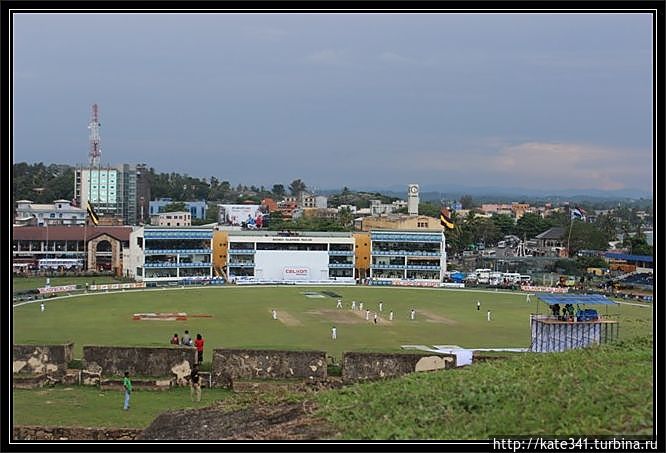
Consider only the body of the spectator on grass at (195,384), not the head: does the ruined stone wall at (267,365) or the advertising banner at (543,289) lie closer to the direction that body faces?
the advertising banner

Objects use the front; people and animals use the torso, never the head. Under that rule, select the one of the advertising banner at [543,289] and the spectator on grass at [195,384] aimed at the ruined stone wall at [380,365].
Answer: the advertising banner

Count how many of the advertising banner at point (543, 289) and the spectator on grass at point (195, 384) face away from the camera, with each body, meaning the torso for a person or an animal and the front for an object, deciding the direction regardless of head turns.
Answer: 1

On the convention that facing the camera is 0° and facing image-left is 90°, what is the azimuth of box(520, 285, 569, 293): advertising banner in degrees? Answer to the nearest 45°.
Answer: approximately 0°

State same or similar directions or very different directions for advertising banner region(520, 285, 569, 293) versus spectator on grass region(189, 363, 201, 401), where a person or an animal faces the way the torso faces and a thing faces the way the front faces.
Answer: very different directions

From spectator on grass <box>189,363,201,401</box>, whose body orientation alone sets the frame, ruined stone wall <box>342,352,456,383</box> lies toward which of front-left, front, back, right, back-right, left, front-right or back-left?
right

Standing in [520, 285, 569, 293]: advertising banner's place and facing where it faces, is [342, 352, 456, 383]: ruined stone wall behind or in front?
in front

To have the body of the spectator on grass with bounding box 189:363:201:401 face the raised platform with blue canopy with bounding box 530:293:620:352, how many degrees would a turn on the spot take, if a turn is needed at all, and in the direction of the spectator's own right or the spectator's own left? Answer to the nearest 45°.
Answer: approximately 90° to the spectator's own right

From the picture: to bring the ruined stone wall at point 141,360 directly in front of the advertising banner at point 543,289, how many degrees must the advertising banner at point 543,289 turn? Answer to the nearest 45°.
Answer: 0° — it already faces it

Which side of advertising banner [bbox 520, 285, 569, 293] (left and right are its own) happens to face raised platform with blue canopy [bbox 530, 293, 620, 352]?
front

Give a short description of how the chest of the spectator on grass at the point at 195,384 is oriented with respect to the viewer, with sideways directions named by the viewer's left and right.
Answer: facing away from the viewer

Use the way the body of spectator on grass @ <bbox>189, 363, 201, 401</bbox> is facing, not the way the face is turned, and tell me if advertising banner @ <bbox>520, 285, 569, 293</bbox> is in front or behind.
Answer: in front

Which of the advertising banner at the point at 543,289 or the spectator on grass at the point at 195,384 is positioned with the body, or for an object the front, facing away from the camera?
the spectator on grass
